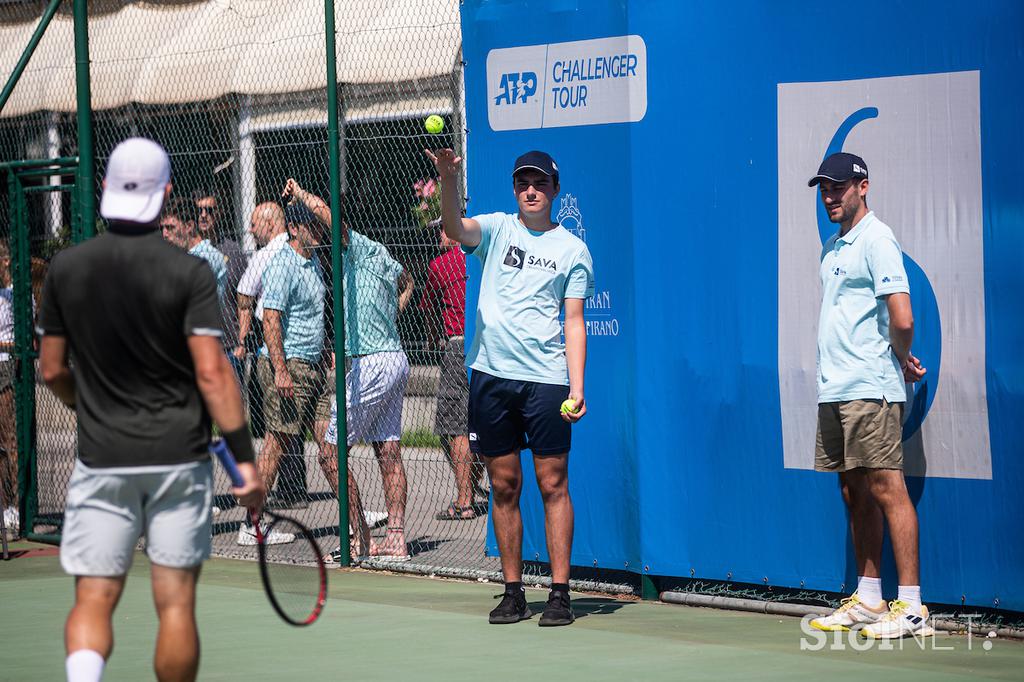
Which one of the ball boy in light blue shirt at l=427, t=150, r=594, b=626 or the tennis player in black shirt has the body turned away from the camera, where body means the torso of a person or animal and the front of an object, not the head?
the tennis player in black shirt

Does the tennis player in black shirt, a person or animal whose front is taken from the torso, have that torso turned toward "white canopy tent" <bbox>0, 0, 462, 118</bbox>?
yes

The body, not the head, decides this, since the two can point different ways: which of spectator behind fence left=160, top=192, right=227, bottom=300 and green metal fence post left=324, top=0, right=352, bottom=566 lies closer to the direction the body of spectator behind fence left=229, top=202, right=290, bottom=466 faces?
the spectator behind fence

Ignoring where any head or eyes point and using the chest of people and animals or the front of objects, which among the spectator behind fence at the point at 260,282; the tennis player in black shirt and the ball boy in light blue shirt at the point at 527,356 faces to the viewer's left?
the spectator behind fence

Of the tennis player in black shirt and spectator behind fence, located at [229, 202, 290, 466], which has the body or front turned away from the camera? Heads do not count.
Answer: the tennis player in black shirt

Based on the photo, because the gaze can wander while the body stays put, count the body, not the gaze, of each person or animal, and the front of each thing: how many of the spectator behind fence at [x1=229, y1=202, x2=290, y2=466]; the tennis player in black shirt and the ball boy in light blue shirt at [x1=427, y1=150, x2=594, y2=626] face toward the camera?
1

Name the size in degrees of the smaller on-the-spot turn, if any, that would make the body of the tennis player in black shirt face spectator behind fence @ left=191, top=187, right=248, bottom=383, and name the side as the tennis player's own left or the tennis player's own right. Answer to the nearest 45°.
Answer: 0° — they already face them

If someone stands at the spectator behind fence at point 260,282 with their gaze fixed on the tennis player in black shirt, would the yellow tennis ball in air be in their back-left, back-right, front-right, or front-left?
front-left

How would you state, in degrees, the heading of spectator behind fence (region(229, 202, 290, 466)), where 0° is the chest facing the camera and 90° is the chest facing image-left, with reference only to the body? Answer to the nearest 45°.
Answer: approximately 90°

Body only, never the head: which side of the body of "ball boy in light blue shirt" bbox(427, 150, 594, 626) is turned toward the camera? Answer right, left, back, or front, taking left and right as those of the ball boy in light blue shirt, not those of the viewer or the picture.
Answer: front

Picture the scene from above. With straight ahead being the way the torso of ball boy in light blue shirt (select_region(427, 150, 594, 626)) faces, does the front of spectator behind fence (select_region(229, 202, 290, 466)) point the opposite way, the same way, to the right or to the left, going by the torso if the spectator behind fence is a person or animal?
to the right

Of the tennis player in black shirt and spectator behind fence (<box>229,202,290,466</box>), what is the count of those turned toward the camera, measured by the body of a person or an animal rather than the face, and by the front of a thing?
0

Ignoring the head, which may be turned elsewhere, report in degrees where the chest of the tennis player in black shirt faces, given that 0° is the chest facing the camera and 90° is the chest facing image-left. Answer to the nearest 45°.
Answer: approximately 180°

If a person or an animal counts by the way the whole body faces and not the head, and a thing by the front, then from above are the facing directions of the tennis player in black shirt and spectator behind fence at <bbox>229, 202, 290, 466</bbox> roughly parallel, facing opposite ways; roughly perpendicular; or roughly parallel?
roughly perpendicular
